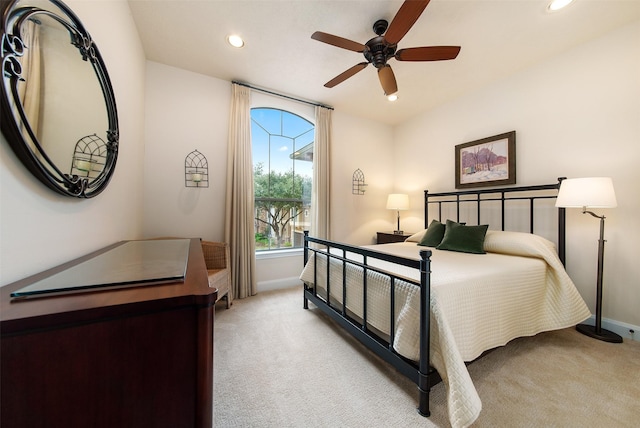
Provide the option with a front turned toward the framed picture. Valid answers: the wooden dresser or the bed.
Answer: the wooden dresser

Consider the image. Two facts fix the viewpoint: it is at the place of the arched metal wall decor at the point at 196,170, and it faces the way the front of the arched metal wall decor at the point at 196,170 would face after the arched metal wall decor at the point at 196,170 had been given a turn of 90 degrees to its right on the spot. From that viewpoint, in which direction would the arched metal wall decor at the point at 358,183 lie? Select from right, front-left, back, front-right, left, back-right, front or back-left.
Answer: back

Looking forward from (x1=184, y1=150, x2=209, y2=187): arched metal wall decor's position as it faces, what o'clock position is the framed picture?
The framed picture is roughly at 10 o'clock from the arched metal wall decor.

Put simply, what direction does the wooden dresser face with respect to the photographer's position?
facing to the right of the viewer

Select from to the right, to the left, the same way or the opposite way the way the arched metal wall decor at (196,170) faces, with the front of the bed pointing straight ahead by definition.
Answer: to the left

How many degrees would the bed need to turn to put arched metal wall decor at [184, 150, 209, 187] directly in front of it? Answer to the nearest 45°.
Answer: approximately 45° to its right

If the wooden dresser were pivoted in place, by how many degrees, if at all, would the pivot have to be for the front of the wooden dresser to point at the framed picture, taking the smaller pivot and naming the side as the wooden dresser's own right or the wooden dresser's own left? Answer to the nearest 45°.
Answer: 0° — it already faces it

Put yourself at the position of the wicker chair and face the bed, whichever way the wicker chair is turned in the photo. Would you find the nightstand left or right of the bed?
left
